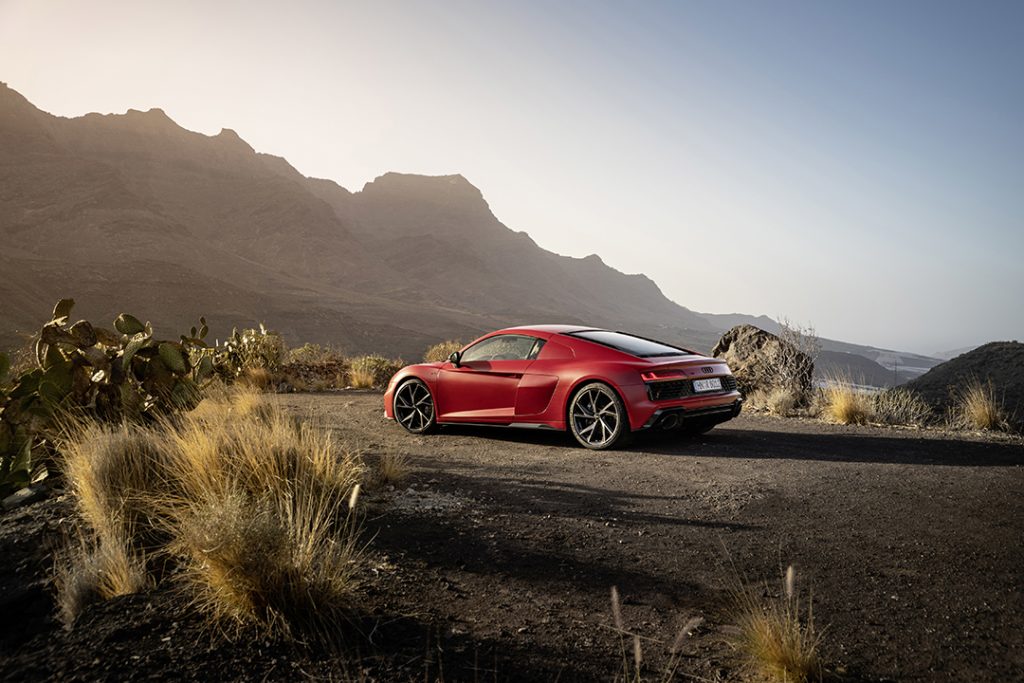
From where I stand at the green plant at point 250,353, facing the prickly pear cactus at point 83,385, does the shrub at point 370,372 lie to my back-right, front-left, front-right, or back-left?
back-left

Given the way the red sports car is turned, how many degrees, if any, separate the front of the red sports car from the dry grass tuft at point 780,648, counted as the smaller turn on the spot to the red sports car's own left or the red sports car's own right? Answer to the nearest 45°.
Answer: approximately 135° to the red sports car's own left

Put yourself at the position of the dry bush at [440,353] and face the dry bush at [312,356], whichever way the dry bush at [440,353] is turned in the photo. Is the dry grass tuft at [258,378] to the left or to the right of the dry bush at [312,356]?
left

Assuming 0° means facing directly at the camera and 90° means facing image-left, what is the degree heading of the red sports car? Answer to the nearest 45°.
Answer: approximately 135°

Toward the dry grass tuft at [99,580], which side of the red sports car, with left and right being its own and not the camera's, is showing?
left

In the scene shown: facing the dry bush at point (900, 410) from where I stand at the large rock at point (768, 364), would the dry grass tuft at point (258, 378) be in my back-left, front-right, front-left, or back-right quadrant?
back-right

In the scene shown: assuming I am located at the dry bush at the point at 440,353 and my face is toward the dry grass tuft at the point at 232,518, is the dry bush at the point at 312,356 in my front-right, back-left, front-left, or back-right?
front-right

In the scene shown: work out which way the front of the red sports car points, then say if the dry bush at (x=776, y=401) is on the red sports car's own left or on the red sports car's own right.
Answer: on the red sports car's own right

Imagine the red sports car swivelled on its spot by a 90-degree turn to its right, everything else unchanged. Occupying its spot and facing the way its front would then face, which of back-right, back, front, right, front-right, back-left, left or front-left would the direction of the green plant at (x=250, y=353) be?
left

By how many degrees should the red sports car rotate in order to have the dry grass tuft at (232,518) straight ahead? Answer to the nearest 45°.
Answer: approximately 90° to its left

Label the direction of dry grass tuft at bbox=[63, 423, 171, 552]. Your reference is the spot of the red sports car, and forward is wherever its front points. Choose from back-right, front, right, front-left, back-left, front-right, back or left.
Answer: left

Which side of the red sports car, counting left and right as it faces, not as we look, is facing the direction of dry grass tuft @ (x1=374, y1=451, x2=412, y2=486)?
left

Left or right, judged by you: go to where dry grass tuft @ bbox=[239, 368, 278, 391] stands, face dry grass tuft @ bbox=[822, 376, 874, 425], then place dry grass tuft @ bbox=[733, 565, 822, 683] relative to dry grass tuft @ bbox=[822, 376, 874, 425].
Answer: right

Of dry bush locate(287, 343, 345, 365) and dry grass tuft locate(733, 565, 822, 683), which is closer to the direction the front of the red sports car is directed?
the dry bush

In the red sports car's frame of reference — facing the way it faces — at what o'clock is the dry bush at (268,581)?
The dry bush is roughly at 8 o'clock from the red sports car.

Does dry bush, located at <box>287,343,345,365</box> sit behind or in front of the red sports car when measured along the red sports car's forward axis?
in front

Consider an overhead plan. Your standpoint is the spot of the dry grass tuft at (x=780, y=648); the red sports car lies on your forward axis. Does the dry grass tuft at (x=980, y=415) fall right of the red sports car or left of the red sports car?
right
